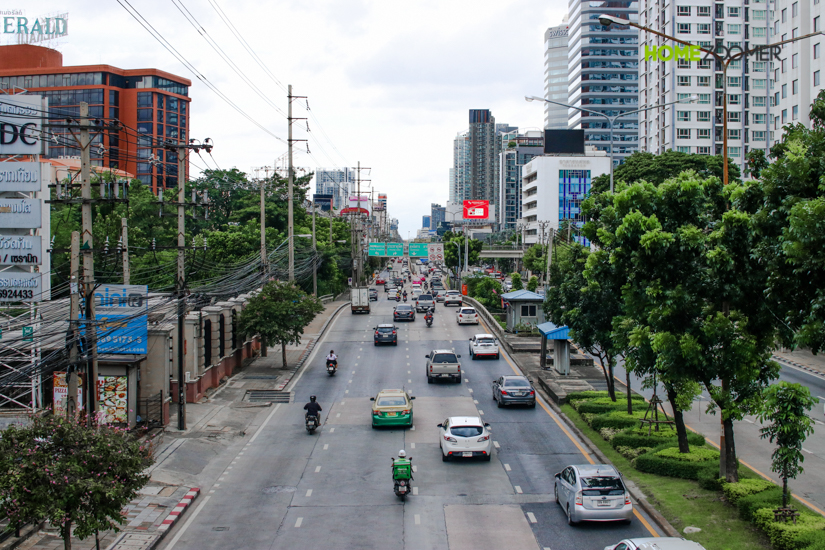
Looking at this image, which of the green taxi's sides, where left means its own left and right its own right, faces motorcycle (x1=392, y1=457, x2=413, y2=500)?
back

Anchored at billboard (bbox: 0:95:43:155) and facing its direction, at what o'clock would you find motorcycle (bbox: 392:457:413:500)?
The motorcycle is roughly at 11 o'clock from the billboard.

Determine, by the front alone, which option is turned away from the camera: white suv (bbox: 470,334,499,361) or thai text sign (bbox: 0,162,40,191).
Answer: the white suv

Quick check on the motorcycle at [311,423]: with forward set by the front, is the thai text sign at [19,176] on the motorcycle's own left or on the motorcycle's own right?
on the motorcycle's own left

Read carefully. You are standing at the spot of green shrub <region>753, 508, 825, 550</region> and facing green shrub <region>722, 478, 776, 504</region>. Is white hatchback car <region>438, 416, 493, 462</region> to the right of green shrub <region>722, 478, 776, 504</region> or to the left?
left

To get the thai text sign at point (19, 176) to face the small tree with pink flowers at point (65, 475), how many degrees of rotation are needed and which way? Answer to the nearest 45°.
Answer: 0° — it already faces it

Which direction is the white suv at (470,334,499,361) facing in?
away from the camera

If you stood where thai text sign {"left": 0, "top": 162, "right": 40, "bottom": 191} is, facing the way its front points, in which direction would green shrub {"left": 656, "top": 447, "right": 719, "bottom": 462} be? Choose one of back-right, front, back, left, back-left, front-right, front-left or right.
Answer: front-left

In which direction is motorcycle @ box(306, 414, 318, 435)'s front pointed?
away from the camera

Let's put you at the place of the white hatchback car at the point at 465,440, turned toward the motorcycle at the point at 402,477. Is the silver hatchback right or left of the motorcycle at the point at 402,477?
left

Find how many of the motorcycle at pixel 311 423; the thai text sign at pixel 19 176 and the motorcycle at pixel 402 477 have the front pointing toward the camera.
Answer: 1

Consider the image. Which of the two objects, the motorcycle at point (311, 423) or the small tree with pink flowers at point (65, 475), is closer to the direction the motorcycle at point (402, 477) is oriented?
the motorcycle

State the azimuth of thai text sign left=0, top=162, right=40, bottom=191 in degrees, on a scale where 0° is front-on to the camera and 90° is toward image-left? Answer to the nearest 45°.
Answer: approximately 0°

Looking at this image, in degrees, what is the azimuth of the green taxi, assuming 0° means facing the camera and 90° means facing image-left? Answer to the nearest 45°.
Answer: approximately 180°

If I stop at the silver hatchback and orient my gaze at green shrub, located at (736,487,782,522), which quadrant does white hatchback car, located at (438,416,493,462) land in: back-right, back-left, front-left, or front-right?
back-left
